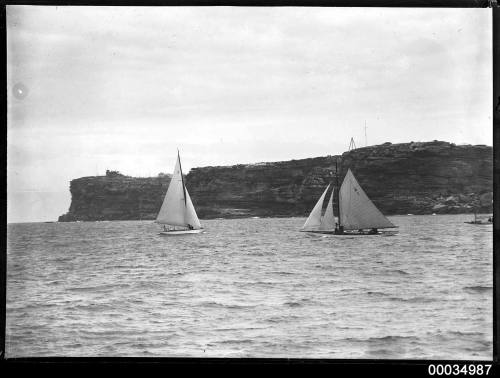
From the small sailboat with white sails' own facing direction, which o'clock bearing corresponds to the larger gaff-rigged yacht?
The larger gaff-rigged yacht is roughly at 12 o'clock from the small sailboat with white sails.

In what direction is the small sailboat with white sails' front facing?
to the viewer's right

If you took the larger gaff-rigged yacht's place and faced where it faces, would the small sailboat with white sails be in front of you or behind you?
in front

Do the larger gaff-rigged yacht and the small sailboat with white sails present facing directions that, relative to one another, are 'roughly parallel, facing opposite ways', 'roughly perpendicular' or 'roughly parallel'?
roughly parallel, facing opposite ways

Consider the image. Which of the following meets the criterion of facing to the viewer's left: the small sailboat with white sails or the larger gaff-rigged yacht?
the larger gaff-rigged yacht

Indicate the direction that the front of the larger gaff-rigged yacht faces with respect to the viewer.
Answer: facing to the left of the viewer
